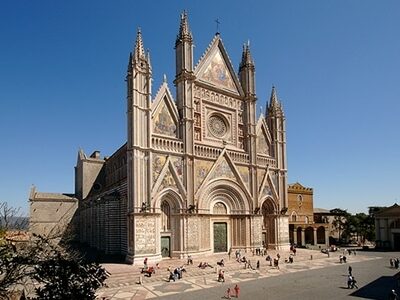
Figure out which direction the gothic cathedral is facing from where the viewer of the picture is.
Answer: facing the viewer and to the right of the viewer
